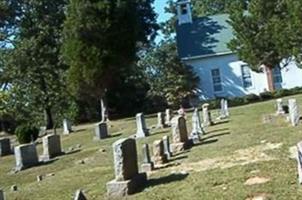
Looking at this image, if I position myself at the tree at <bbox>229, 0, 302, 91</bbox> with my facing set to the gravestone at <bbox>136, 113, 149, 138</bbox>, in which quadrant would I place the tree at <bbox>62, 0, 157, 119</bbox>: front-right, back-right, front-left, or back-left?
front-right

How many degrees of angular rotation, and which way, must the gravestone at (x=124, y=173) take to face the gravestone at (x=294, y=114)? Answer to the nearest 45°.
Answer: approximately 90° to its left

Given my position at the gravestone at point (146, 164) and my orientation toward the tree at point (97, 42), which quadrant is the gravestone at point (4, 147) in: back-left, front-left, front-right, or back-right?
front-left

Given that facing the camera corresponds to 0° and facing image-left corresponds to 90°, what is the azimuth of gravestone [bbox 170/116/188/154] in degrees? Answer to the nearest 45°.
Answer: approximately 315°

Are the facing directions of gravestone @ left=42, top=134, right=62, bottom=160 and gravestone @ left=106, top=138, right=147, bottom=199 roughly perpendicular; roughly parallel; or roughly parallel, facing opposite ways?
roughly parallel

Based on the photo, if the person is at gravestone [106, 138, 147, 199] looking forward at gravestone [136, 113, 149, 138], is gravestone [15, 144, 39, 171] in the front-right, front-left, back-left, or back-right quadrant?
front-left

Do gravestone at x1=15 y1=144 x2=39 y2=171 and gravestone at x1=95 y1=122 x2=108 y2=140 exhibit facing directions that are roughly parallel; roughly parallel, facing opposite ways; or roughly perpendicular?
roughly parallel

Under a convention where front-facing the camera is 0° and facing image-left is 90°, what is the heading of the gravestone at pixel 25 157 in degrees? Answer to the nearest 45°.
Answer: approximately 315°

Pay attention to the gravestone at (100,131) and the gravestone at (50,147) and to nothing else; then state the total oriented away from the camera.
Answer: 0
